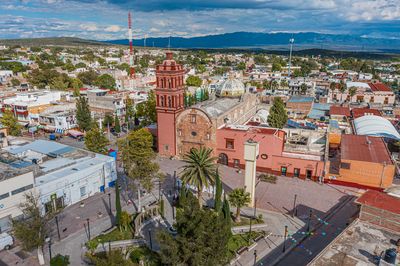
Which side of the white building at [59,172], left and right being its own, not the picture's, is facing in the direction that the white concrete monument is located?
front

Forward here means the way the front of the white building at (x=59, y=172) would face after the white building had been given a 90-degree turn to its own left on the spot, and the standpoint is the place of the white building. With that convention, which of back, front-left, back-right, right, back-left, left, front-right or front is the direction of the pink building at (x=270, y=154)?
front-right

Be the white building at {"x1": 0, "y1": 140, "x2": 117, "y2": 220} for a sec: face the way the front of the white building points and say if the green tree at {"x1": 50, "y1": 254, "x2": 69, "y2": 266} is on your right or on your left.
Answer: on your right

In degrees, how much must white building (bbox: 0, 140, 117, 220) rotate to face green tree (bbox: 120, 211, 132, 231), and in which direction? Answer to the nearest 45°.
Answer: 0° — it already faces it

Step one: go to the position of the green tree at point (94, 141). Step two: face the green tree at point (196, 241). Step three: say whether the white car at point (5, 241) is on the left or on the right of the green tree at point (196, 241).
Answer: right

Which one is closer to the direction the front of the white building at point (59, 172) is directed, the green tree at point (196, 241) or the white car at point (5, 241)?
the green tree

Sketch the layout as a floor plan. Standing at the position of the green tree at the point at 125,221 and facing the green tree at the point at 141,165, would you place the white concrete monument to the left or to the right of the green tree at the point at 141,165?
right

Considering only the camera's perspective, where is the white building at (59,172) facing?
facing the viewer and to the right of the viewer

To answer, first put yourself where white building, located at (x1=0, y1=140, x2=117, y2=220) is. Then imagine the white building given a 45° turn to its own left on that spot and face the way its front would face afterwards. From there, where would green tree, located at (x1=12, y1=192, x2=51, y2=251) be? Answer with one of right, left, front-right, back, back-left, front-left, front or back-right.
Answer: right

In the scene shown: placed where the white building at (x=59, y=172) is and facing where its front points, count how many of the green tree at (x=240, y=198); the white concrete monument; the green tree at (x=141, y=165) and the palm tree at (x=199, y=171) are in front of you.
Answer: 4

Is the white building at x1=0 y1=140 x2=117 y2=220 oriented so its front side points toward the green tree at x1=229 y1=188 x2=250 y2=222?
yes

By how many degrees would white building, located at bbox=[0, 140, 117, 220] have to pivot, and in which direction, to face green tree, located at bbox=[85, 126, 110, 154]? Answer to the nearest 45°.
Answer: approximately 90° to its left

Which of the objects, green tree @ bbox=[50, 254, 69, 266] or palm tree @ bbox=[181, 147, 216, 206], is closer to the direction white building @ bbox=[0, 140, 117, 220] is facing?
the palm tree

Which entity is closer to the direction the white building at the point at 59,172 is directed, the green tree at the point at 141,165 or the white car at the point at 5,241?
the green tree
